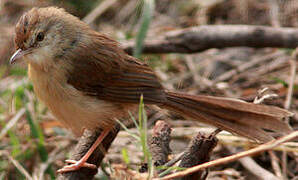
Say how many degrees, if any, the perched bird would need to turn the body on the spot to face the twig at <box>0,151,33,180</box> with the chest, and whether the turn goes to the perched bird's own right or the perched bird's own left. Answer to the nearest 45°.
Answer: approximately 45° to the perched bird's own right

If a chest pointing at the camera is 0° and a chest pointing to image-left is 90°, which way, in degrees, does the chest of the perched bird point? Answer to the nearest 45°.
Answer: approximately 90°

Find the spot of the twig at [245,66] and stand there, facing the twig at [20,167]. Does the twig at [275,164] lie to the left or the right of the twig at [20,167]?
left

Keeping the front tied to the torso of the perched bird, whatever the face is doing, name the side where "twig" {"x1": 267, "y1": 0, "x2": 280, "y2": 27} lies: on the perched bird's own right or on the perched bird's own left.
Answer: on the perched bird's own right

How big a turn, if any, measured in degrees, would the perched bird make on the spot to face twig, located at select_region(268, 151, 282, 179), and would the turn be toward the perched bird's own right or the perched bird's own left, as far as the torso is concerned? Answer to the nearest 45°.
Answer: approximately 180°

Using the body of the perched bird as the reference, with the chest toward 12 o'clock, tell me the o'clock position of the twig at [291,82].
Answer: The twig is roughly at 5 o'clock from the perched bird.

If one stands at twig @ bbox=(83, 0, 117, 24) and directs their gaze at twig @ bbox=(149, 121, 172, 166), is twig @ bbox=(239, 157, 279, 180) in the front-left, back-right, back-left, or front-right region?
front-left

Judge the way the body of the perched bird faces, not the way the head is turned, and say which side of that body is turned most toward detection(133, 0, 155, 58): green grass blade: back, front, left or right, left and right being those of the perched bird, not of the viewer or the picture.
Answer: right

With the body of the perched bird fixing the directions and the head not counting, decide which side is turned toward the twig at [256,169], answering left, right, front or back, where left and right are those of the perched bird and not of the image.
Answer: back

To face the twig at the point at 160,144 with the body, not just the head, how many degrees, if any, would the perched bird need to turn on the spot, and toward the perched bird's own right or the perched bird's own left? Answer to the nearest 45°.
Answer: approximately 135° to the perched bird's own left
